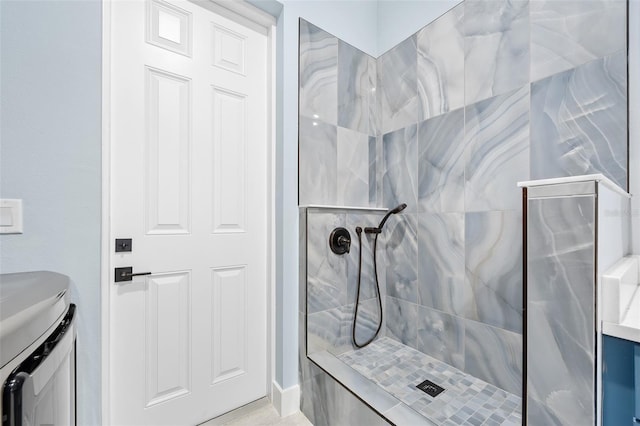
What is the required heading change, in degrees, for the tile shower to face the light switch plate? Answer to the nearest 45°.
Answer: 0° — it already faces it

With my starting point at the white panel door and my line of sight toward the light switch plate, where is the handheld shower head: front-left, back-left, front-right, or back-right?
back-left

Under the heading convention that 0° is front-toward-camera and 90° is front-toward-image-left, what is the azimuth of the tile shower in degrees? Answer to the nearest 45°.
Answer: approximately 45°
